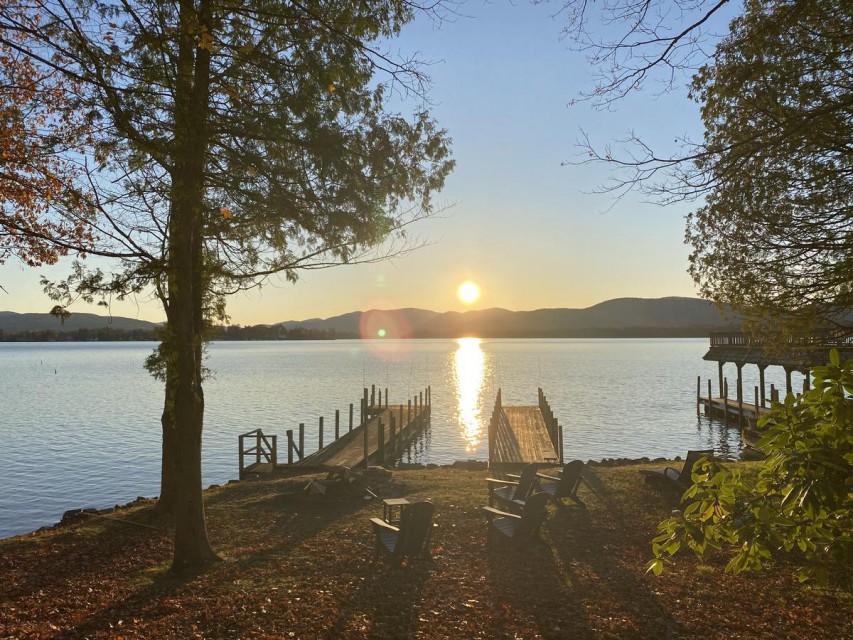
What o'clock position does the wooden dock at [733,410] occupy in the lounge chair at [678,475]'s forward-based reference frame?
The wooden dock is roughly at 3 o'clock from the lounge chair.

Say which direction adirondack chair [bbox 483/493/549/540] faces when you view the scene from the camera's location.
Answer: facing away from the viewer and to the left of the viewer

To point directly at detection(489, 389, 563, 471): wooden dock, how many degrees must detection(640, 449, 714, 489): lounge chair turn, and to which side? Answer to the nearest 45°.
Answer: approximately 45° to its right

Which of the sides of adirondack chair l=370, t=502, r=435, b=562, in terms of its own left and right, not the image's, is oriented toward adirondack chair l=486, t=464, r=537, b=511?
right

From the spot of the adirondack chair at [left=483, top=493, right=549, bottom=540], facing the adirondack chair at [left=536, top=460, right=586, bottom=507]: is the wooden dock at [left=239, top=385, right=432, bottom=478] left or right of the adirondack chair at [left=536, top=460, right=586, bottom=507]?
left

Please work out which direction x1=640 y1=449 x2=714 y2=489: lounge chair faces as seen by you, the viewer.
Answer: facing to the left of the viewer

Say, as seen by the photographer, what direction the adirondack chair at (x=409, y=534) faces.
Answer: facing away from the viewer and to the left of the viewer

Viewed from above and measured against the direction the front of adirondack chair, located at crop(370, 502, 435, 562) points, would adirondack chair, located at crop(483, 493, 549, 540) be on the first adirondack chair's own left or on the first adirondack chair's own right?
on the first adirondack chair's own right

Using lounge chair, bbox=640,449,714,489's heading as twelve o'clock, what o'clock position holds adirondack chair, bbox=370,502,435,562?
adirondack chair, bbox=370,502,435,562 is roughly at 10 o'clock from lounge chair, bbox=640,449,714,489.
